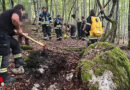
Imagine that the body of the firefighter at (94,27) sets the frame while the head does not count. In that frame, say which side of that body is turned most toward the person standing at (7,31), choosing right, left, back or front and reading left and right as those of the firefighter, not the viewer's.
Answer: left

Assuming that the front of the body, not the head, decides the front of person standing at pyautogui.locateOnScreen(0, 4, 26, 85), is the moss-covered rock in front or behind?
in front

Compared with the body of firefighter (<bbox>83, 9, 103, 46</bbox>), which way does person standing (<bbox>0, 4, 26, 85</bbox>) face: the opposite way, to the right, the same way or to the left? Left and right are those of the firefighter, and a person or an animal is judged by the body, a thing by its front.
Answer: to the right

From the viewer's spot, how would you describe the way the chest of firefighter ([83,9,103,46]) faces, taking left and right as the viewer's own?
facing away from the viewer and to the left of the viewer

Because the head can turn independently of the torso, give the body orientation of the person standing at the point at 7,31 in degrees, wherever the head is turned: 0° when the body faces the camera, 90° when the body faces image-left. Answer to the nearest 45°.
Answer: approximately 270°

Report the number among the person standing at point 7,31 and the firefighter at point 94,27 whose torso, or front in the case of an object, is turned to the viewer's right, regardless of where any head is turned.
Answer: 1
